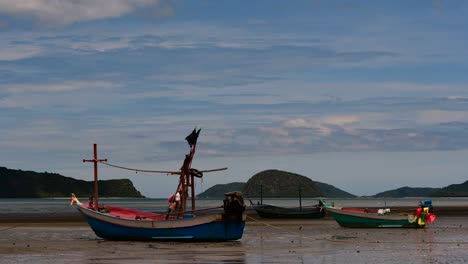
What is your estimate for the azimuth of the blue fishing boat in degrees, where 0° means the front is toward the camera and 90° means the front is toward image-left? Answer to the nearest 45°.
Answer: approximately 90°
